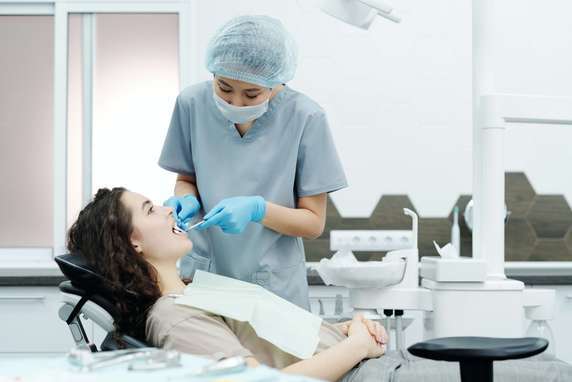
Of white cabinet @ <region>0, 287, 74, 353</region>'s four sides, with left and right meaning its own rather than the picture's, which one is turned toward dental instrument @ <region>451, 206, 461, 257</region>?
left

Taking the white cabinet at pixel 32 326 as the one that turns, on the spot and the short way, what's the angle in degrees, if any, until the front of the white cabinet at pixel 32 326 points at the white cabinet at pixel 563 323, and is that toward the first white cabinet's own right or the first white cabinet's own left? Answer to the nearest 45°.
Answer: approximately 90° to the first white cabinet's own left

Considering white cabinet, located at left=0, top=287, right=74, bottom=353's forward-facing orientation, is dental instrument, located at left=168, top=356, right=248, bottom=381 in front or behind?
in front

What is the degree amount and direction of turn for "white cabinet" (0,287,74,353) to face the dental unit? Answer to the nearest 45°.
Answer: approximately 45° to its left

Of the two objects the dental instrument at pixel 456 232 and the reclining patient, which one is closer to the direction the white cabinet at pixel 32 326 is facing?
the reclining patient

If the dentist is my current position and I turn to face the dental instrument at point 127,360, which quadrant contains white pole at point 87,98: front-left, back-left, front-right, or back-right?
back-right

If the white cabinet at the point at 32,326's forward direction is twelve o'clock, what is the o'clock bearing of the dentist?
The dentist is roughly at 11 o'clock from the white cabinet.

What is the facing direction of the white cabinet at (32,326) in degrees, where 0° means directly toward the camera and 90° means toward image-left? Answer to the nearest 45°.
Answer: approximately 0°

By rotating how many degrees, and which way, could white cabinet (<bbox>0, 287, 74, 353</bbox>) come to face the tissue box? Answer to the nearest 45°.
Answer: approximately 45° to its left

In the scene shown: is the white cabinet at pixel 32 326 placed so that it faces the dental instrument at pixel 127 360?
yes

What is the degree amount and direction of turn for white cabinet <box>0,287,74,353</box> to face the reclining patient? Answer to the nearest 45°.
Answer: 0° — it already faces them
